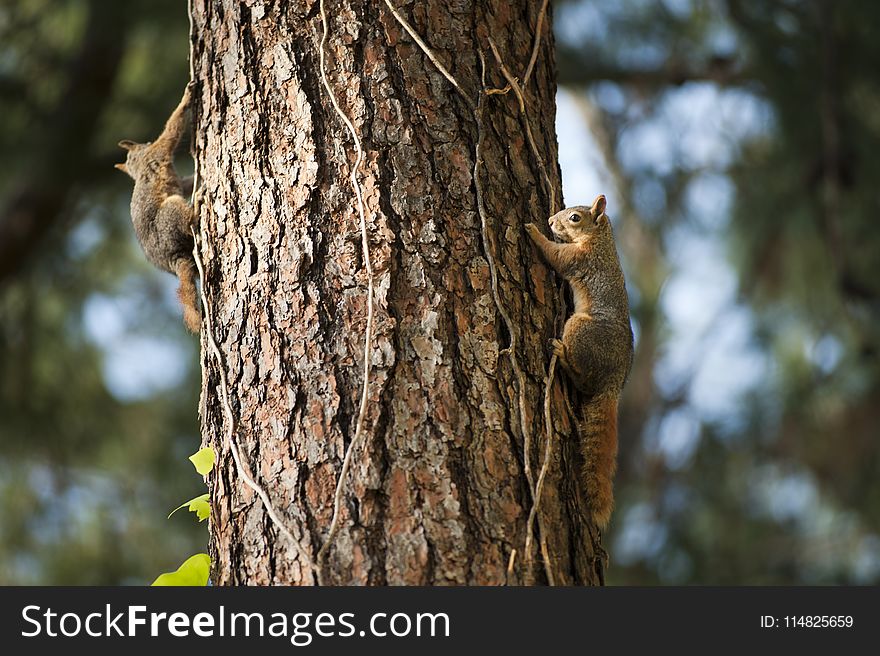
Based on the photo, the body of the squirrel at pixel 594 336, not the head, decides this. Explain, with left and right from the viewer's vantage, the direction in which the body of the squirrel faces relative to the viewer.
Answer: facing to the left of the viewer

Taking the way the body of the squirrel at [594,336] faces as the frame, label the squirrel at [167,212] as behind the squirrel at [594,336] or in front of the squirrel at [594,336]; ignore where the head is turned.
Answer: in front
